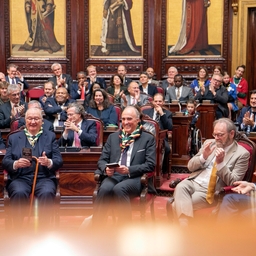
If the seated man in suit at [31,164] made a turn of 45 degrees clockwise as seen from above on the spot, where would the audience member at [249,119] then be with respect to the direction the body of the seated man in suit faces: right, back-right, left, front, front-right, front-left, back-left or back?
back

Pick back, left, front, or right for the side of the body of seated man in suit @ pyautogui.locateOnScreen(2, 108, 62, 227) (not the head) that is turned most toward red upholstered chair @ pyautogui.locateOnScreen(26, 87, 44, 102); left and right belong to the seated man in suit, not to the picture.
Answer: back

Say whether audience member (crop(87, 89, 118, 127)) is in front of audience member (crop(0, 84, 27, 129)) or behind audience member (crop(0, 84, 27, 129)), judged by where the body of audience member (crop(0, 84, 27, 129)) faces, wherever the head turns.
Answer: in front

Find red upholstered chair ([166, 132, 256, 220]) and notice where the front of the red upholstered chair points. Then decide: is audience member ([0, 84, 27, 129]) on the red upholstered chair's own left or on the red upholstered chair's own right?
on the red upholstered chair's own right

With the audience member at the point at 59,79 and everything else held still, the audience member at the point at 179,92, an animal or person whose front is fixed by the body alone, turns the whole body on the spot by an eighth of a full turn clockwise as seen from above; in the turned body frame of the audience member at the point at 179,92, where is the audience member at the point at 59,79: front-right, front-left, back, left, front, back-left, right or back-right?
front-right

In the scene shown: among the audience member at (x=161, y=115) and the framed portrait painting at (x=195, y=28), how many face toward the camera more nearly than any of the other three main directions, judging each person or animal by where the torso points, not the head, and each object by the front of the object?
2

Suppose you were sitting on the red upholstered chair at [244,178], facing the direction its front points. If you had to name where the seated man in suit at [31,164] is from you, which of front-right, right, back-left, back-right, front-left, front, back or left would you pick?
front-right

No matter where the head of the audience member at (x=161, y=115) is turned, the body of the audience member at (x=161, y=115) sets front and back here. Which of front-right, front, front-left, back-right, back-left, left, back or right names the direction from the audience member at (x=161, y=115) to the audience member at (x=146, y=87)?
back

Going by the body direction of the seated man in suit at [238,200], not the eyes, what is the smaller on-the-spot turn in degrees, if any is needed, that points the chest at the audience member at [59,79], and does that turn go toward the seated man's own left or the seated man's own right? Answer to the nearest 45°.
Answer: approximately 90° to the seated man's own right

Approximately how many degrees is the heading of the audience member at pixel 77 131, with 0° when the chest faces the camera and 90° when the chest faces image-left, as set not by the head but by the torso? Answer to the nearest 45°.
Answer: approximately 45°

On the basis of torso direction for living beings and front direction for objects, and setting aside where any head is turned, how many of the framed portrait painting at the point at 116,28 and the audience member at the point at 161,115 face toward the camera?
2

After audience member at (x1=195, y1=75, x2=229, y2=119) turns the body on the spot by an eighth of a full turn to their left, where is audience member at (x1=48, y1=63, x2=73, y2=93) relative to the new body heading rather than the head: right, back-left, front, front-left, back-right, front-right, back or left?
right

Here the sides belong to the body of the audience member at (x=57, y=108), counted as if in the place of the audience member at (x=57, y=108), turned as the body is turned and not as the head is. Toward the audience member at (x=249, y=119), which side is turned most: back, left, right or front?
left

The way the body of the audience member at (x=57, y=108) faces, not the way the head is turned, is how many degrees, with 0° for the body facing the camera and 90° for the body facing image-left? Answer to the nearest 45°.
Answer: approximately 0°
